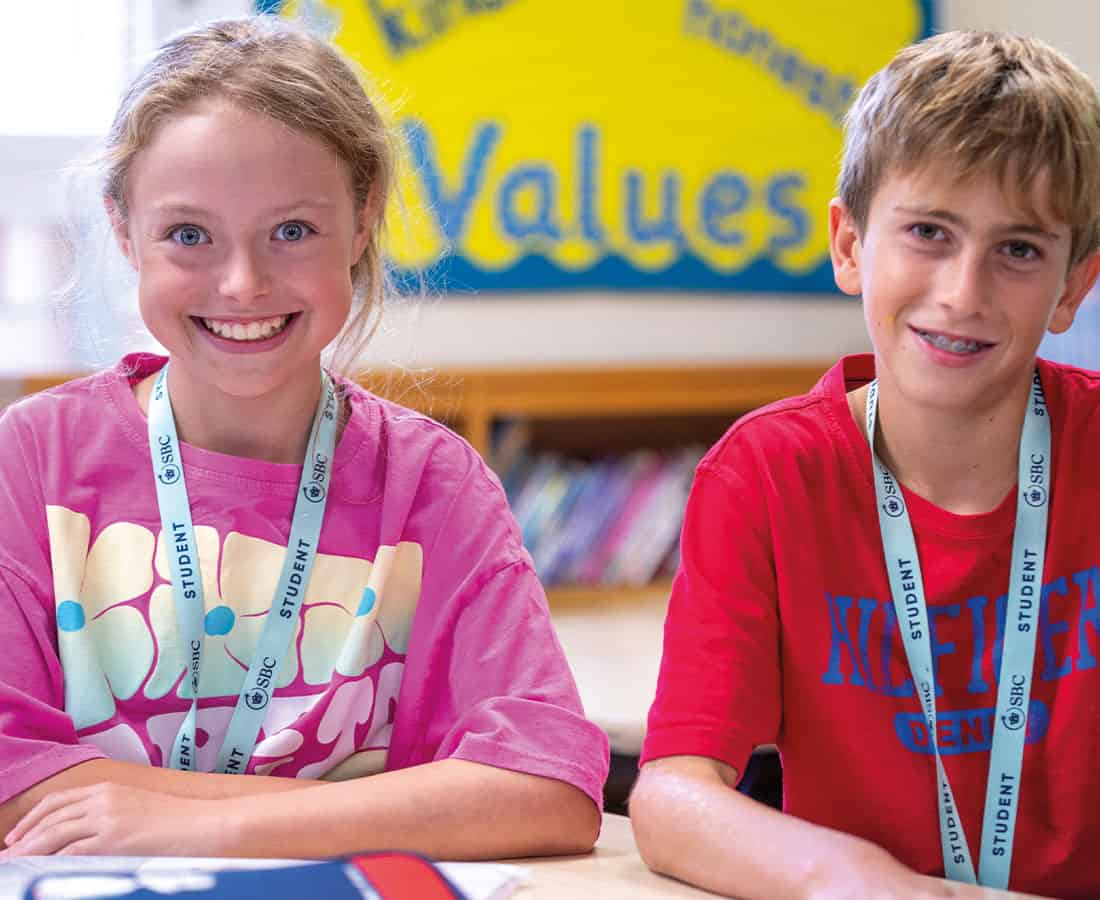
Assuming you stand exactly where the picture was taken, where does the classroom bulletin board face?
facing the viewer

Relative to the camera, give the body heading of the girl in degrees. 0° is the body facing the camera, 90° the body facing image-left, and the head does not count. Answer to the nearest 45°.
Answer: approximately 0°

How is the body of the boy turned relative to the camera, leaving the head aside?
toward the camera

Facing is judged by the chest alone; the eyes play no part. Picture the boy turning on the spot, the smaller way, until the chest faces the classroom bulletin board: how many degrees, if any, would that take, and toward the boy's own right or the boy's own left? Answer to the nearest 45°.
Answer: approximately 180°

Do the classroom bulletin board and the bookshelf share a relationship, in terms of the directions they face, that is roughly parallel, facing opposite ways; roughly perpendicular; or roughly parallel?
roughly parallel

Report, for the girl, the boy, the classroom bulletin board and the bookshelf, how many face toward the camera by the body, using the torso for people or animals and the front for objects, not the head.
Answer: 4

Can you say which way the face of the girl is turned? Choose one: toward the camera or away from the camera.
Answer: toward the camera

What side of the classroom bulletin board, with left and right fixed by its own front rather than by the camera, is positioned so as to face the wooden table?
front

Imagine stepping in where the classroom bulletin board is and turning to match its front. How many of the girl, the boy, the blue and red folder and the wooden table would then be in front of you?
4

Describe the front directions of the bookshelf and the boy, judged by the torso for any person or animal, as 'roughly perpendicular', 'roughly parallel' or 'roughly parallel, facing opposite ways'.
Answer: roughly parallel

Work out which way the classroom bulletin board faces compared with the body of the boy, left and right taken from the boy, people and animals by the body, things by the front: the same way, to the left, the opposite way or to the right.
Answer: the same way

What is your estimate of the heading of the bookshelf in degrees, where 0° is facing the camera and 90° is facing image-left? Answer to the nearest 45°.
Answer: approximately 0°

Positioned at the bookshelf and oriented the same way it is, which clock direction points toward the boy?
The boy is roughly at 12 o'clock from the bookshelf.

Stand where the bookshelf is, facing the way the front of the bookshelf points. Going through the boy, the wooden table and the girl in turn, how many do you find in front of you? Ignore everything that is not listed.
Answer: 3
